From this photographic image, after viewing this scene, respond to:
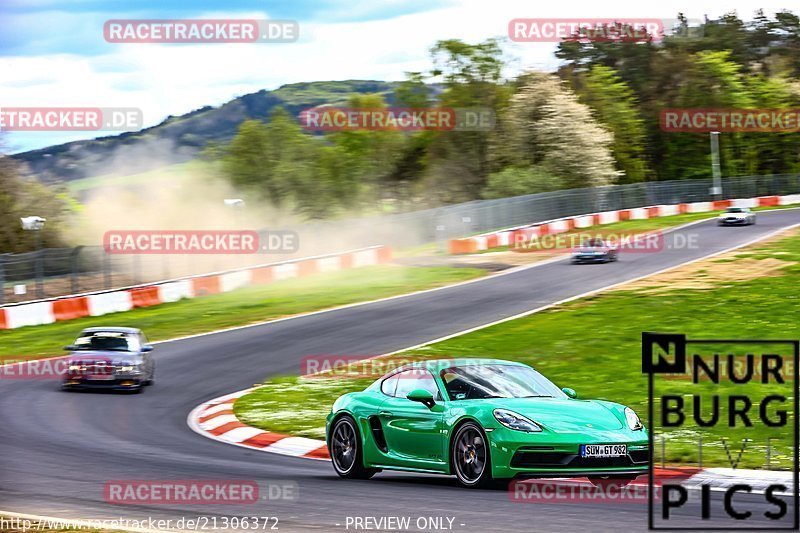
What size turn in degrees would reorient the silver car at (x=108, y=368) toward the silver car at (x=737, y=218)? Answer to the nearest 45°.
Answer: approximately 135° to its left

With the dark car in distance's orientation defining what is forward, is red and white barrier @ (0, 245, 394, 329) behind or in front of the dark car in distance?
in front

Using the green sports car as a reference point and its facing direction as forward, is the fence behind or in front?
behind

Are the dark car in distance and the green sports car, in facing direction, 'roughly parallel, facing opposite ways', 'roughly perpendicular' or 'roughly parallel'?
roughly perpendicular

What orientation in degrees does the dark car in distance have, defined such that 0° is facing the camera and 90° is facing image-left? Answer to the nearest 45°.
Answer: approximately 45°

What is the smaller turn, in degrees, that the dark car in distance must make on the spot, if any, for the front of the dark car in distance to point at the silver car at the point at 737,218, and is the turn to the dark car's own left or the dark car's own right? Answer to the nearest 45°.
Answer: approximately 180°

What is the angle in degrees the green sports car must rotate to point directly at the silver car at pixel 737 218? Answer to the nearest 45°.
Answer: approximately 135° to its left

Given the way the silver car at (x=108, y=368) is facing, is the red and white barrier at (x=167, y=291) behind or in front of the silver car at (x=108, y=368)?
behind

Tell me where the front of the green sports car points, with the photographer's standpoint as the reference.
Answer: facing the viewer and to the right of the viewer

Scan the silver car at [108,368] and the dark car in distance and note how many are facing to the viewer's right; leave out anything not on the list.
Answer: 0

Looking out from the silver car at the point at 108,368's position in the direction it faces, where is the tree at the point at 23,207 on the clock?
The tree is roughly at 6 o'clock from the silver car.

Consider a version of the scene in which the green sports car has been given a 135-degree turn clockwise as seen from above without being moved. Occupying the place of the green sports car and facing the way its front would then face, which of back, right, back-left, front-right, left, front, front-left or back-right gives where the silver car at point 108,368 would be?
front-right
